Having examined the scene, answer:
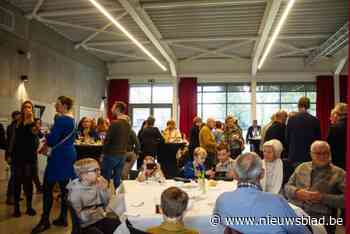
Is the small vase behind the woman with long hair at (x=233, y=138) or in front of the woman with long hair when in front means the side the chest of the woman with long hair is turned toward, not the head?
in front

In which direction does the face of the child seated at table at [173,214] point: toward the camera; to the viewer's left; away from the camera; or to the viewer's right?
away from the camera

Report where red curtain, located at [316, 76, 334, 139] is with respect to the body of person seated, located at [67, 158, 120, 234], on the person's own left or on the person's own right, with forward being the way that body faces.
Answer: on the person's own left

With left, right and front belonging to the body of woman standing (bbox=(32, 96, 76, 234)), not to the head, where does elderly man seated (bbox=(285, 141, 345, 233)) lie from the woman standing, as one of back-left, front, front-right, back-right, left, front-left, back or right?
back-left

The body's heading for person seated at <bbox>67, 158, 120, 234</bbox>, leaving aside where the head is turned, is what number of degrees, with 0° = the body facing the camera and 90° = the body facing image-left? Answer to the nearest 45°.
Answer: approximately 315°
